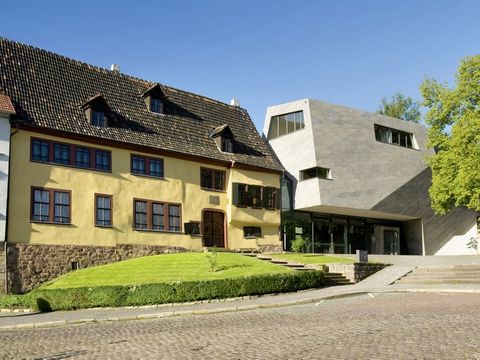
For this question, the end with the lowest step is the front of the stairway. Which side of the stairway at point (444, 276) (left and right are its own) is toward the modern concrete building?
back

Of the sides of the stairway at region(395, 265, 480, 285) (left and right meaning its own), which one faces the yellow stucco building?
right

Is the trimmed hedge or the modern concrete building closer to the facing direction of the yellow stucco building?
the trimmed hedge

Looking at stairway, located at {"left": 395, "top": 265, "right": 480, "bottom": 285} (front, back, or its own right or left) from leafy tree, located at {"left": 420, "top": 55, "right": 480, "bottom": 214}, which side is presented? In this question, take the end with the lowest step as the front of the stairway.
back

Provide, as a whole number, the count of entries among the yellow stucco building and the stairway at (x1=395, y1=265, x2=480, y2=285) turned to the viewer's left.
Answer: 0

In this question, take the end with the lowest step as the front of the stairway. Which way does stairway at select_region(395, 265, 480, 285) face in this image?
toward the camera

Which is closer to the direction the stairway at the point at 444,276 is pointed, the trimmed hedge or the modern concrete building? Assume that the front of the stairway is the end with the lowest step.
the trimmed hedge

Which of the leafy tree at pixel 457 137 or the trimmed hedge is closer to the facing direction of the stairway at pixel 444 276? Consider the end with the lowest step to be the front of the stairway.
the trimmed hedge

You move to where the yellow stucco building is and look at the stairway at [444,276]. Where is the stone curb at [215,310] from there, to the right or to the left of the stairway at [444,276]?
right

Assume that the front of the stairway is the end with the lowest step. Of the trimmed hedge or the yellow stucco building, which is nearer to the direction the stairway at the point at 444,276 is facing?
the trimmed hedge

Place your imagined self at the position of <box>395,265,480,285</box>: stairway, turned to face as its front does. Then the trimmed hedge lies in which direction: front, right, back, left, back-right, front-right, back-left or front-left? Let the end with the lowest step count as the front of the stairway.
front-right

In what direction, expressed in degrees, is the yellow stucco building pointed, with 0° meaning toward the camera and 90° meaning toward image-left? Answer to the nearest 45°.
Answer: approximately 315°

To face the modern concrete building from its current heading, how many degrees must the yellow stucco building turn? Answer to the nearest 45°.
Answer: approximately 90° to its left
